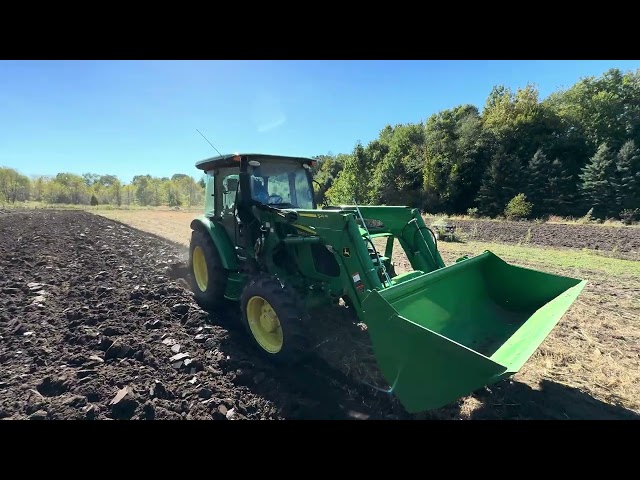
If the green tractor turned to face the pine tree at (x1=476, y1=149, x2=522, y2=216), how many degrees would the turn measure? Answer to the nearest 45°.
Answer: approximately 135° to its left

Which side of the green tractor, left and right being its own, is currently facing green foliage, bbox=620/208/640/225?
left

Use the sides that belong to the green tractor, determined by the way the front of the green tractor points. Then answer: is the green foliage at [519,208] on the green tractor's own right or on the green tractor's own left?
on the green tractor's own left

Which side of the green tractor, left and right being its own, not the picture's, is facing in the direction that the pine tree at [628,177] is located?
left

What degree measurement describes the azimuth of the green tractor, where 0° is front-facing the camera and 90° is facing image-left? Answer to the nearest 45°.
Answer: approximately 315°

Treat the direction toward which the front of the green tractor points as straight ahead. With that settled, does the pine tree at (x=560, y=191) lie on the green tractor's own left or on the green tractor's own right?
on the green tractor's own left

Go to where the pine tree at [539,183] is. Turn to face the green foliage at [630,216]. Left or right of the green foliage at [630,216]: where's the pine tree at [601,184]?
left
